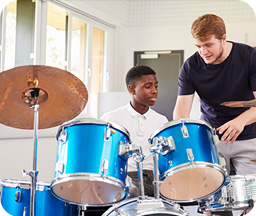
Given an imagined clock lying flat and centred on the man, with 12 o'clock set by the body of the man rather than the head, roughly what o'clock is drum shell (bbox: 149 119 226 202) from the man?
The drum shell is roughly at 11 o'clock from the man.

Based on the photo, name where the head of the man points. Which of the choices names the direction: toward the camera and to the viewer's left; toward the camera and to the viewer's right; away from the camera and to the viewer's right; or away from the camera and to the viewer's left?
toward the camera and to the viewer's left

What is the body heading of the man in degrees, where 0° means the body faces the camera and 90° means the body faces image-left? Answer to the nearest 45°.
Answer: approximately 45°

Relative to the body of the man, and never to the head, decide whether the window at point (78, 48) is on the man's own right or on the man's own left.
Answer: on the man's own right

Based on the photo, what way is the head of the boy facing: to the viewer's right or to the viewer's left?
to the viewer's right

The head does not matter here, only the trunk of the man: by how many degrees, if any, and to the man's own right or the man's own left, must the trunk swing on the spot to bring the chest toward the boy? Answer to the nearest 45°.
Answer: approximately 45° to the man's own right

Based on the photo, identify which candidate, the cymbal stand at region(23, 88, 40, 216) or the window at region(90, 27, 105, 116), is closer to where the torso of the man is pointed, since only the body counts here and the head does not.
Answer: the cymbal stand

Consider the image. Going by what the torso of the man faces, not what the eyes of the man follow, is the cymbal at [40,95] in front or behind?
in front

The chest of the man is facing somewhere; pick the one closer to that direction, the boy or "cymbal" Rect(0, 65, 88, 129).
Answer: the cymbal

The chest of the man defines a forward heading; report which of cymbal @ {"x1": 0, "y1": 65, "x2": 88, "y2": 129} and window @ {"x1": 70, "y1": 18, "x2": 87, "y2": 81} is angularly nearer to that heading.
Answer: the cymbal

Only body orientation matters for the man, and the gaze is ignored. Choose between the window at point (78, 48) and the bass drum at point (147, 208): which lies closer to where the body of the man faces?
the bass drum

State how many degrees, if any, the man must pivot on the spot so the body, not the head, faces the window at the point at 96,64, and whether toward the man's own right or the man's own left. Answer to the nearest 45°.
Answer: approximately 90° to the man's own right

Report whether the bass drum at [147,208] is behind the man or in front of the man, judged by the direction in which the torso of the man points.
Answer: in front
